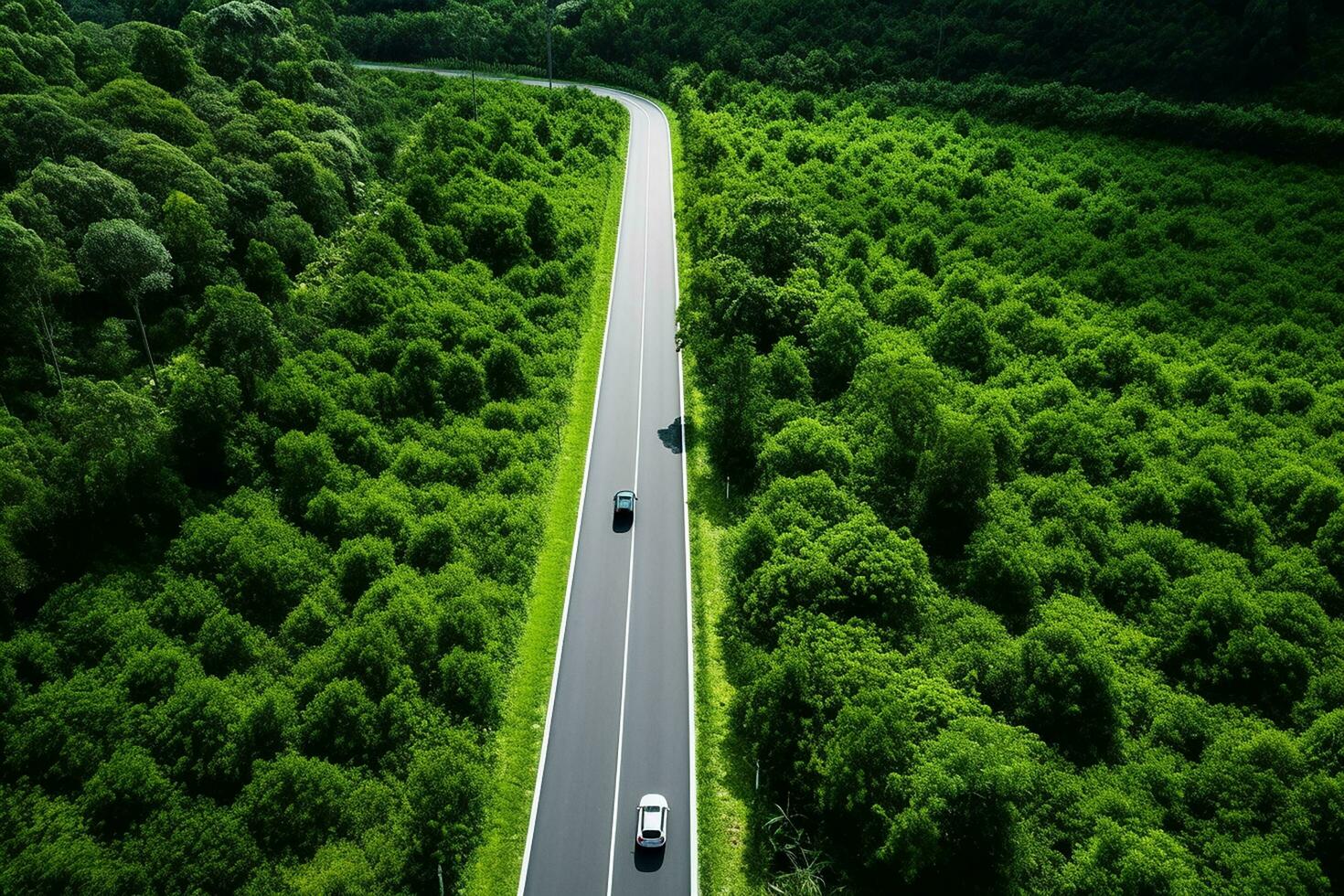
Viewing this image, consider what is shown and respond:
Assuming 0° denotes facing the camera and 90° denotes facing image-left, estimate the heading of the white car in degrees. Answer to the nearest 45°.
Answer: approximately 180°
